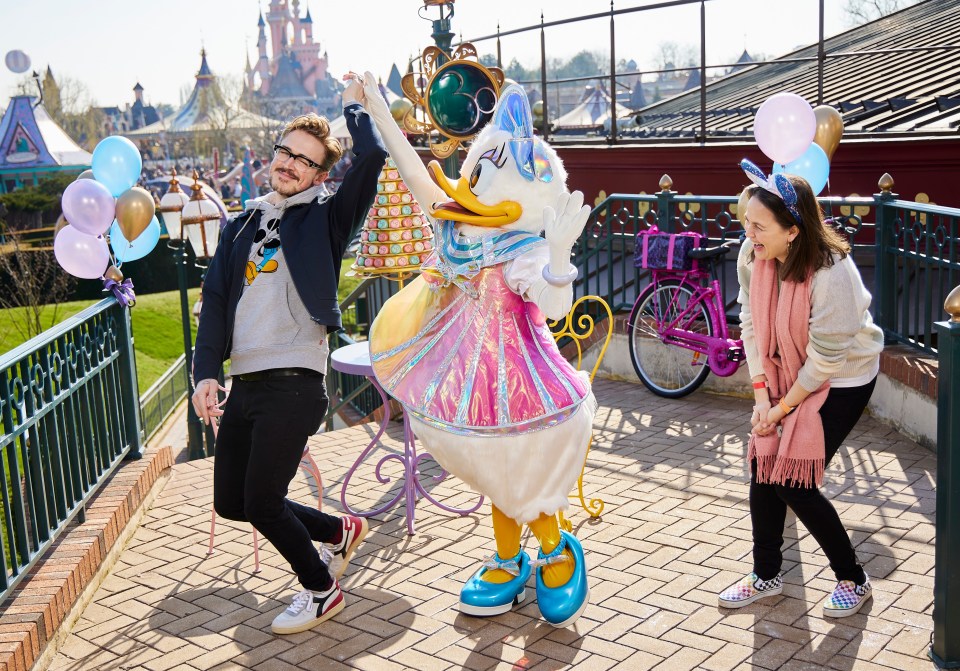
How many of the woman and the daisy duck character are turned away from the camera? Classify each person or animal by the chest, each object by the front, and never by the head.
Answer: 0

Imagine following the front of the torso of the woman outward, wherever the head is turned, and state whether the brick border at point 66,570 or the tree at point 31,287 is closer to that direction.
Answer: the brick border

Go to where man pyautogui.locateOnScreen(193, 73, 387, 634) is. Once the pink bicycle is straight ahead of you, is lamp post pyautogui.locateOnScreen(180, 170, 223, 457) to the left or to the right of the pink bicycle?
left

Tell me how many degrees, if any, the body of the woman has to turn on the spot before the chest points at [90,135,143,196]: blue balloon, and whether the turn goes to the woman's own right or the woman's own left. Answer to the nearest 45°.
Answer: approximately 45° to the woman's own right

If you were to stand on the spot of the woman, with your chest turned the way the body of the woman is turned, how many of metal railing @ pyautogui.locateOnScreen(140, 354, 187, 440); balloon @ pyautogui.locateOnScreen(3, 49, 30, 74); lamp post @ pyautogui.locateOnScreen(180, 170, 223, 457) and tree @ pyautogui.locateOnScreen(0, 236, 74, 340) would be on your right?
4

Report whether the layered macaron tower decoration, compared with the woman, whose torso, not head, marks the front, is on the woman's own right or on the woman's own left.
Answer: on the woman's own right

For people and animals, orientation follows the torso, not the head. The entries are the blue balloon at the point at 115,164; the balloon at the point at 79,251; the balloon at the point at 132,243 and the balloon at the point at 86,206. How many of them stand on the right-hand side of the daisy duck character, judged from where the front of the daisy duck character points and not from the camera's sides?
4

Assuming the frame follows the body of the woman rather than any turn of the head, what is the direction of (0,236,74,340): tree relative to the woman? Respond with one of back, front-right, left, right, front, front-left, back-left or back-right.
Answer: right

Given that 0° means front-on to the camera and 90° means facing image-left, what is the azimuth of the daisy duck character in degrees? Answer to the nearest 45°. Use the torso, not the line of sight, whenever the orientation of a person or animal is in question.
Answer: approximately 45°

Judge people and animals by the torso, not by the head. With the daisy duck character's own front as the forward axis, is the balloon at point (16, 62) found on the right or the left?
on its right

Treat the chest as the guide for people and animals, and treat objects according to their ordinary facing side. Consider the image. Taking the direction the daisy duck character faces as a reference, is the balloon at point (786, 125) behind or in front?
behind

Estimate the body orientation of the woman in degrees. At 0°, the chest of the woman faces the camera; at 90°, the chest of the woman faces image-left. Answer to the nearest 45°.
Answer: approximately 45°

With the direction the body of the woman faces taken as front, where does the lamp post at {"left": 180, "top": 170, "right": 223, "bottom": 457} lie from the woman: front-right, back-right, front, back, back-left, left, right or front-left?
right

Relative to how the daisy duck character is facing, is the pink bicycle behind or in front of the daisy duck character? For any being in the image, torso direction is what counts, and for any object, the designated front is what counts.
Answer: behind
